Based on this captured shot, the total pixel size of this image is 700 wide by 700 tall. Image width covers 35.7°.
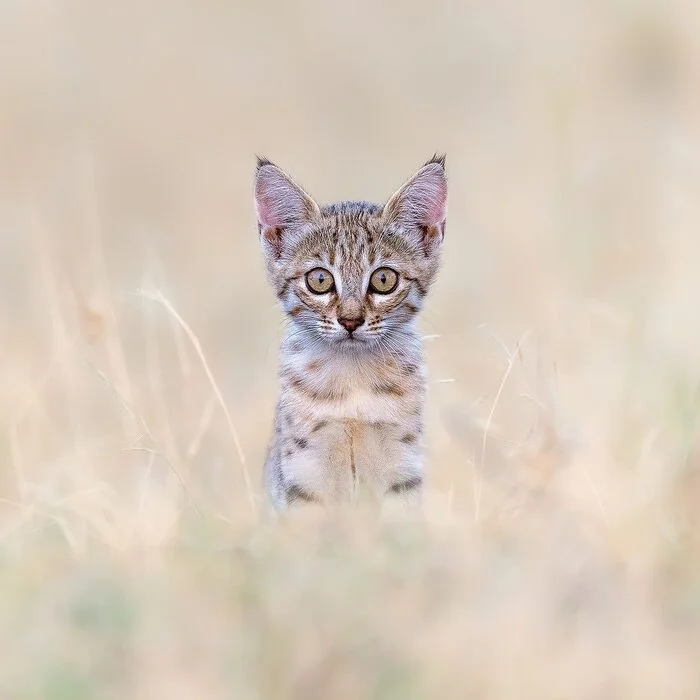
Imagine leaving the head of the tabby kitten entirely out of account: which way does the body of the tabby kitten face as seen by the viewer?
toward the camera
